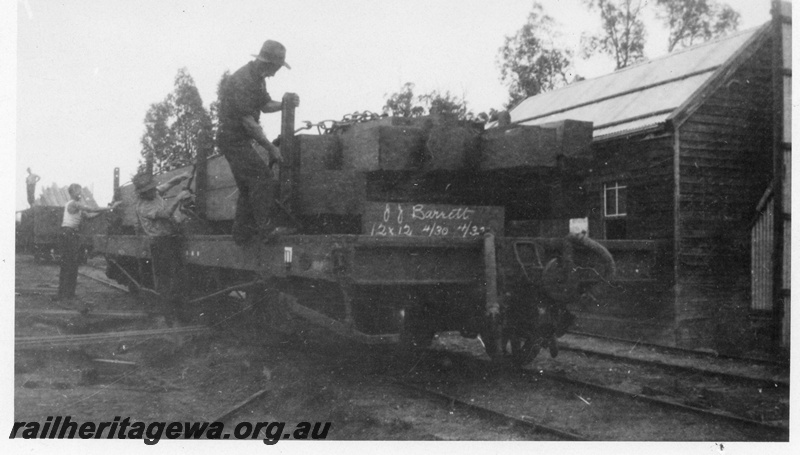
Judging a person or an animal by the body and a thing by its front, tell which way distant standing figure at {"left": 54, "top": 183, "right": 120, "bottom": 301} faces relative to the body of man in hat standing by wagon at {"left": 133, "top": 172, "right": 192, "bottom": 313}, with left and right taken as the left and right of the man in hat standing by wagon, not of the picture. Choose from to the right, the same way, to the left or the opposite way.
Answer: the same way

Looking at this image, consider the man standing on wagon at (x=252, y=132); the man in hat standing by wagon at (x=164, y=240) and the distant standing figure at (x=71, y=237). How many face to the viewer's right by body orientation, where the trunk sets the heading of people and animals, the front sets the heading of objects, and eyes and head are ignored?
3

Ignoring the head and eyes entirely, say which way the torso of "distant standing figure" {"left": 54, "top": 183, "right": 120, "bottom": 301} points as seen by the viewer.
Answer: to the viewer's right

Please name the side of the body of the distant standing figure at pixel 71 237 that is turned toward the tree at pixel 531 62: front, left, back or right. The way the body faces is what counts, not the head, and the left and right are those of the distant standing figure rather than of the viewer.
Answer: front

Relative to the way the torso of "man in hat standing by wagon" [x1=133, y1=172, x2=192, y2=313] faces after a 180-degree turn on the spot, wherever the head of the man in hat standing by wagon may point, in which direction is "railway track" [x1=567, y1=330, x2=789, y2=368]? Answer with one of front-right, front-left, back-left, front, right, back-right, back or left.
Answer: back

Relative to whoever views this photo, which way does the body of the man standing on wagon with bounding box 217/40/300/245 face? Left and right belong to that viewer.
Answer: facing to the right of the viewer

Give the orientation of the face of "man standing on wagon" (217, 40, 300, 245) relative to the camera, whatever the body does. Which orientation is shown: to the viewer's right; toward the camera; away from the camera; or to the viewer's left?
to the viewer's right

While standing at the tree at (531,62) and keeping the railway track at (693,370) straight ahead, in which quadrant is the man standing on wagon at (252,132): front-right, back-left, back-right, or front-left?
front-right

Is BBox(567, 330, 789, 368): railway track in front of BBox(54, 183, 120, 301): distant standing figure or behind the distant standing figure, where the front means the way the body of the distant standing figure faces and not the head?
in front

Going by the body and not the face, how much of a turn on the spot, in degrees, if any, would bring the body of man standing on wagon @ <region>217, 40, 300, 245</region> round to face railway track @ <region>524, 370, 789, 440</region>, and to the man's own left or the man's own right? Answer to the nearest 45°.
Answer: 0° — they already face it

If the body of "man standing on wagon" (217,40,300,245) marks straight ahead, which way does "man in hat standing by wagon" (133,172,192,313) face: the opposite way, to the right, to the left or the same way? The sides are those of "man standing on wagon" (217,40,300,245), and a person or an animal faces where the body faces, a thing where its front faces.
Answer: the same way

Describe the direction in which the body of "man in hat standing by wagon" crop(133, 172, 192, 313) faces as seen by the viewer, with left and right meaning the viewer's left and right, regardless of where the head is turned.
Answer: facing to the right of the viewer

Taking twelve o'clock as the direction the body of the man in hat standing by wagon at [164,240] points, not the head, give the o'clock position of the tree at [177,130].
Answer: The tree is roughly at 9 o'clock from the man in hat standing by wagon.

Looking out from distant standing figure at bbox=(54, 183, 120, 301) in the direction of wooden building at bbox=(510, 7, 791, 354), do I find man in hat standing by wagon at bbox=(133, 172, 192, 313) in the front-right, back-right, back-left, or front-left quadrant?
front-right

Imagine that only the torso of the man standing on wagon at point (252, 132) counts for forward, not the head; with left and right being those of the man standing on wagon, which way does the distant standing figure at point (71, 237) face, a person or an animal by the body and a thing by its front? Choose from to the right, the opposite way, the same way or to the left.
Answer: the same way
